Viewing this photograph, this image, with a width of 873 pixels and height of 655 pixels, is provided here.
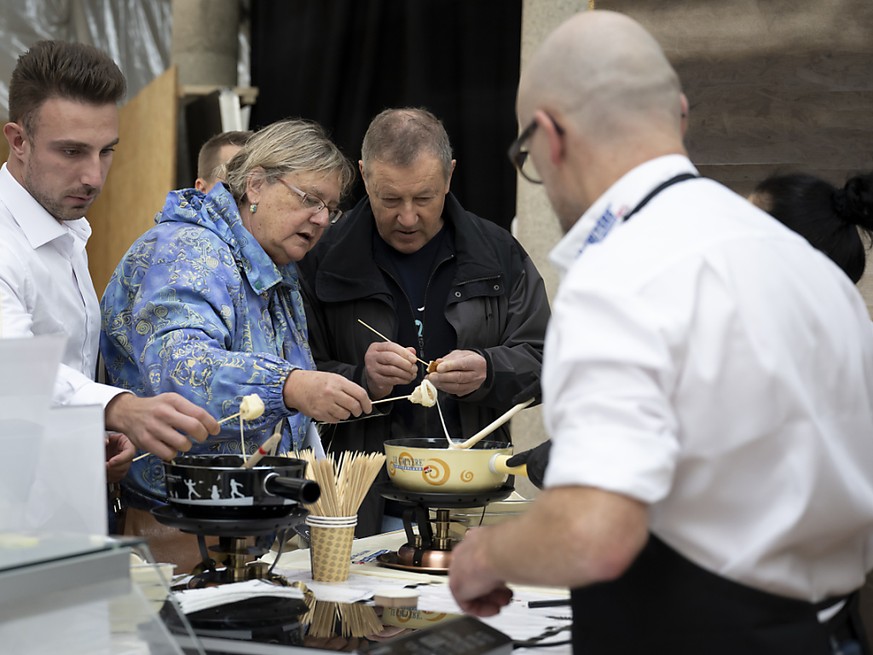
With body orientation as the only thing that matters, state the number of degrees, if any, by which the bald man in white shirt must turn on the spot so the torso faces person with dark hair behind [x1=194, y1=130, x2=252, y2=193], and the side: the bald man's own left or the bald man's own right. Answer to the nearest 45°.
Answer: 0° — they already face them

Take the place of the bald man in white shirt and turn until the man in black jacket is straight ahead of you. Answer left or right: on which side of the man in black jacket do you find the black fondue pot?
left

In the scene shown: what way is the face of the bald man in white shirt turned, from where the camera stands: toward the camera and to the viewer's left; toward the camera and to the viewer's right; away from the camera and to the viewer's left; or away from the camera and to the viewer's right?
away from the camera and to the viewer's left

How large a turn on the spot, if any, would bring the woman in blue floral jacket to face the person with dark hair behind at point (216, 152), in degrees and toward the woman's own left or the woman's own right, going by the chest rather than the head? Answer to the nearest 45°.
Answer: approximately 135° to the woman's own left

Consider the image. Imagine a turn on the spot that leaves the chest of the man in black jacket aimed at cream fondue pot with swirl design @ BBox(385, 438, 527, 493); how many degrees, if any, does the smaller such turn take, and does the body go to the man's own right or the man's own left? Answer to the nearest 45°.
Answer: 0° — they already face it

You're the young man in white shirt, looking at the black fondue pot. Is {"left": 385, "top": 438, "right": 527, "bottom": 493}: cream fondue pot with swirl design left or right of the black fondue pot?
left

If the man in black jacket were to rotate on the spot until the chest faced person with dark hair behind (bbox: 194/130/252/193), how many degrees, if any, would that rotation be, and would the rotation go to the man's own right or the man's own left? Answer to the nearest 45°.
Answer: approximately 135° to the man's own right

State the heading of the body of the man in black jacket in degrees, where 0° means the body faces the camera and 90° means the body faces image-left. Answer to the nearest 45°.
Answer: approximately 0°

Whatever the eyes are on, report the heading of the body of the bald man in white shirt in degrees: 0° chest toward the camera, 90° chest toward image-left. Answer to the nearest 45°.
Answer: approximately 135°
